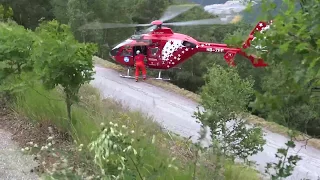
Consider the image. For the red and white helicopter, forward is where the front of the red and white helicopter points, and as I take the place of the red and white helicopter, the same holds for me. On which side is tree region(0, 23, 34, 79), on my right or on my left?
on my left

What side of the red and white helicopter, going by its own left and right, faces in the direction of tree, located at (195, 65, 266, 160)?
left

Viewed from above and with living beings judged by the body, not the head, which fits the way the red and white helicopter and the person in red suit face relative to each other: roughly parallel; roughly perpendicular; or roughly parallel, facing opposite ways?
roughly perpendicular

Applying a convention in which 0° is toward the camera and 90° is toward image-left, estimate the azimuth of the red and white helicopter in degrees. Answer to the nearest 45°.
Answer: approximately 90°
